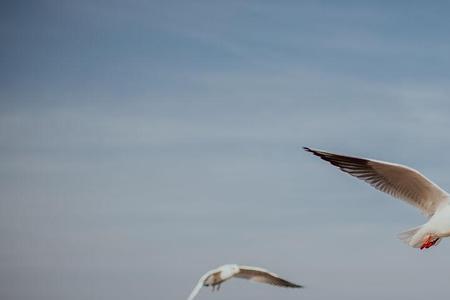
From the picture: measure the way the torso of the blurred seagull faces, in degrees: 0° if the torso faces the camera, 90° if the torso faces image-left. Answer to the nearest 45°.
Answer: approximately 45°

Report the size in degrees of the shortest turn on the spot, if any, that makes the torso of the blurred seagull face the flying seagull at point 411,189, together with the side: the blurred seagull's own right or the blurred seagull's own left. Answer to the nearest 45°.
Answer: approximately 135° to the blurred seagull's own left
